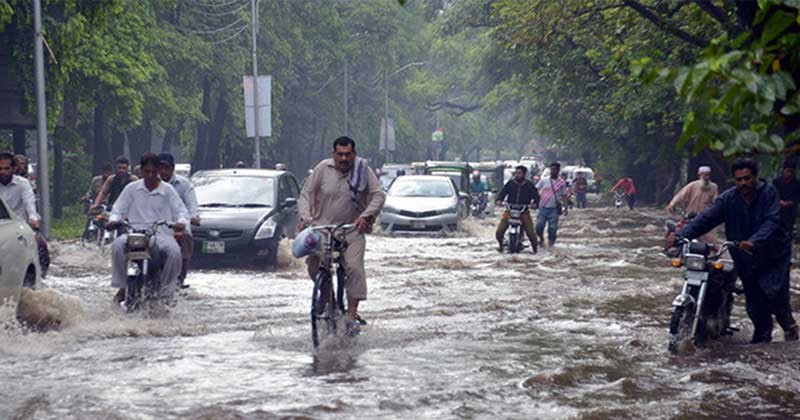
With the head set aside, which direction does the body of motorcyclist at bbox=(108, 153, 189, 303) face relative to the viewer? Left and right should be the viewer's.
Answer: facing the viewer

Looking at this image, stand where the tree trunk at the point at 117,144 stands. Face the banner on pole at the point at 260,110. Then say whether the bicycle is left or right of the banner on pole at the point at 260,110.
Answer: right

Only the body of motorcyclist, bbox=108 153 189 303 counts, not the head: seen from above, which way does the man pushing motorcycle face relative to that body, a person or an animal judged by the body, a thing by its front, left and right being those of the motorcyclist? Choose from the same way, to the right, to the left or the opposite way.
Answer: to the right

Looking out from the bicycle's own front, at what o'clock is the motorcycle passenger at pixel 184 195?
The motorcycle passenger is roughly at 5 o'clock from the bicycle.

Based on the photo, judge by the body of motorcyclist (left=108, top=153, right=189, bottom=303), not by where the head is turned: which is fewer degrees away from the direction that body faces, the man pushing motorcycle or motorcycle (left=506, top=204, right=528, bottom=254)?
the man pushing motorcycle

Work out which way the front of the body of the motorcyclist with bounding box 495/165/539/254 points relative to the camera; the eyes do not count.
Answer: toward the camera

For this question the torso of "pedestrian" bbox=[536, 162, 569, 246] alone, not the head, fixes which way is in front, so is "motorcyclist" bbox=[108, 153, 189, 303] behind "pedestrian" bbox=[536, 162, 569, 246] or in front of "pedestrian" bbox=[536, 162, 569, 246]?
in front

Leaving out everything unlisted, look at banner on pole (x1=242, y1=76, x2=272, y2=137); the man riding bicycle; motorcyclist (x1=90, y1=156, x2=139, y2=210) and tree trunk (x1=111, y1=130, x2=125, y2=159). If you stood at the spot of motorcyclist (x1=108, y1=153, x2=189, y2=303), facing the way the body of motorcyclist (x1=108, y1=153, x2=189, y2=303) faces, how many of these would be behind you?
3

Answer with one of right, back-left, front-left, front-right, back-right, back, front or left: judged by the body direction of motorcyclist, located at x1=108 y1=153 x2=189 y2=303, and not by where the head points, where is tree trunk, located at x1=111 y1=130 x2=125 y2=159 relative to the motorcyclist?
back

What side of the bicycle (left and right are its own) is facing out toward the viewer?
front

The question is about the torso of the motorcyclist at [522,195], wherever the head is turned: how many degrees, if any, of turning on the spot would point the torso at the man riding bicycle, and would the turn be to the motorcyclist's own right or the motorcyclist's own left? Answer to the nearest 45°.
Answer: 0° — they already face them

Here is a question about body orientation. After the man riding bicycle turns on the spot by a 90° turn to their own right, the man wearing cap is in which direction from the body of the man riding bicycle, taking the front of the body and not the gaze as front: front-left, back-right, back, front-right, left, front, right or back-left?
back-right

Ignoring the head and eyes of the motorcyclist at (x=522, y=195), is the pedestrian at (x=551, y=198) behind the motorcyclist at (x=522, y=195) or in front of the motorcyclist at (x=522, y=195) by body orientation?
behind

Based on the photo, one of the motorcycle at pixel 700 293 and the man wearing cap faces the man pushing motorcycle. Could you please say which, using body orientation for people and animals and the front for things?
the man wearing cap

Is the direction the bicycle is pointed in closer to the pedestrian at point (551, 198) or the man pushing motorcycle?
the man pushing motorcycle
